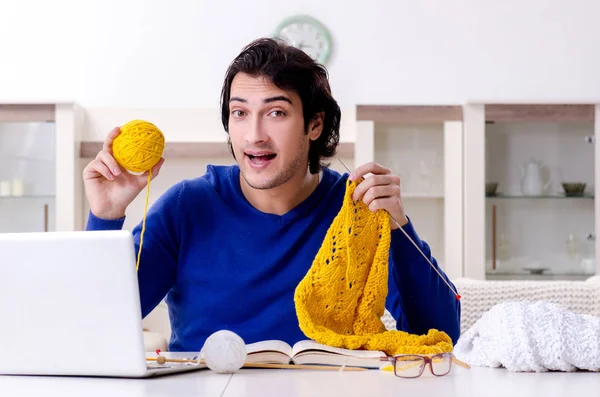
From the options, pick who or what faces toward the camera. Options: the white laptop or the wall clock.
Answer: the wall clock

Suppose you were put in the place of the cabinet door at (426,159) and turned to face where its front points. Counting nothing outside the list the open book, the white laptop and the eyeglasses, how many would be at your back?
0

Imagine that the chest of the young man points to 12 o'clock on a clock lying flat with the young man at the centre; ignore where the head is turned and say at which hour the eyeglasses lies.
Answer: The eyeglasses is roughly at 11 o'clock from the young man.

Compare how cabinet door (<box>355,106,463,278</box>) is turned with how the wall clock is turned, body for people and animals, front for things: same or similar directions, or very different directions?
same or similar directions

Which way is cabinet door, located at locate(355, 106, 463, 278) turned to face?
toward the camera

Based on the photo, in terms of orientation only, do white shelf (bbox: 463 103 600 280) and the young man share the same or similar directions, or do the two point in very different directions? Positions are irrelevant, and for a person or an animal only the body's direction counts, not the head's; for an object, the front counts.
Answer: same or similar directions

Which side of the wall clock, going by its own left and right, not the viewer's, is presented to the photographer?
front

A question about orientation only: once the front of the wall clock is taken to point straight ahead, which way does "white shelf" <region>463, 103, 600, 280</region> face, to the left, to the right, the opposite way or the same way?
the same way

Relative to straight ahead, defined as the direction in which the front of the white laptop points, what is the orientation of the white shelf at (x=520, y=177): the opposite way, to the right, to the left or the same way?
the opposite way

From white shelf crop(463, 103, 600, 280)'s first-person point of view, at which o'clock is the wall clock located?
The wall clock is roughly at 3 o'clock from the white shelf.

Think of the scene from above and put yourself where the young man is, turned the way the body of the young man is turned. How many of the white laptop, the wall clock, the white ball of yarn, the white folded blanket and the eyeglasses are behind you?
1

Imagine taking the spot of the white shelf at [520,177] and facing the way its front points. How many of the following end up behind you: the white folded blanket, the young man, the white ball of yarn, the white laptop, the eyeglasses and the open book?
0

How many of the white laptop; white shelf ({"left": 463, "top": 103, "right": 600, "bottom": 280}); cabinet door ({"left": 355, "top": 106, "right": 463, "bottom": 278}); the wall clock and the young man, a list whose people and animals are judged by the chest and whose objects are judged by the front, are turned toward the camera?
4

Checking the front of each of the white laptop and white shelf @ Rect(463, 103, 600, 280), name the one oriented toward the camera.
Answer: the white shelf

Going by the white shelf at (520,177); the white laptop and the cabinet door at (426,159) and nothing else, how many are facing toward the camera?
2

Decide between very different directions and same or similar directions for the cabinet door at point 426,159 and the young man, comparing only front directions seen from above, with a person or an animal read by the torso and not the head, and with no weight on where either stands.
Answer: same or similar directions

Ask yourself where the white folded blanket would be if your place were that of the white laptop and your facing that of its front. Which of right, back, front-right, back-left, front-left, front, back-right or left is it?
front-right

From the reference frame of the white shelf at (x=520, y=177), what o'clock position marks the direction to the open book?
The open book is roughly at 12 o'clock from the white shelf.
